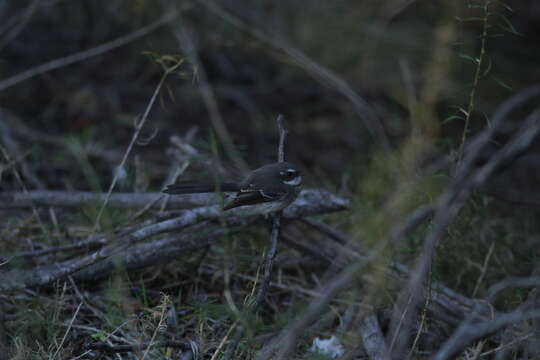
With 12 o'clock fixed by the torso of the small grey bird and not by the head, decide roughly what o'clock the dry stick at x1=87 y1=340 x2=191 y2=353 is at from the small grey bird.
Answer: The dry stick is roughly at 4 o'clock from the small grey bird.

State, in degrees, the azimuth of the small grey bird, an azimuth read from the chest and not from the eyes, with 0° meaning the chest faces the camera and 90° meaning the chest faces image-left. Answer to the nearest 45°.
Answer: approximately 270°

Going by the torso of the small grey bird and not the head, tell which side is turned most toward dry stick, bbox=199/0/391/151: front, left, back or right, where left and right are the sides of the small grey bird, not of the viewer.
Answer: left

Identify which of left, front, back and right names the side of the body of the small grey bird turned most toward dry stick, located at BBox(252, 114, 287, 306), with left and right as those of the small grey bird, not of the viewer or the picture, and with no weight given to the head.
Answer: front
